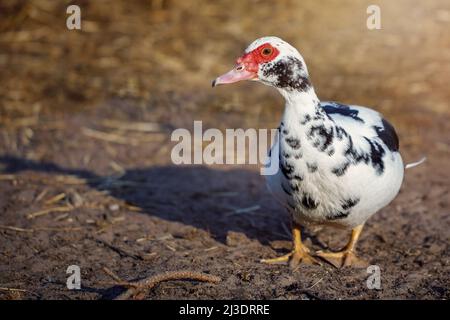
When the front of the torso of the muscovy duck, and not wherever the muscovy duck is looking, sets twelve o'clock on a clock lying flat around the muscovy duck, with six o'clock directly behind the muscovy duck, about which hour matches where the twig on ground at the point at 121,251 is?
The twig on ground is roughly at 2 o'clock from the muscovy duck.

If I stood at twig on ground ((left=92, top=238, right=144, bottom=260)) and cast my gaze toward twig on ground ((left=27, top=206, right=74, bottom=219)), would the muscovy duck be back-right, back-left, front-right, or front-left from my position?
back-right

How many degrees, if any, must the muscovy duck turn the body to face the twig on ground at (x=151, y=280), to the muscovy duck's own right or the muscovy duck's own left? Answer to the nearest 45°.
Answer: approximately 45° to the muscovy duck's own right

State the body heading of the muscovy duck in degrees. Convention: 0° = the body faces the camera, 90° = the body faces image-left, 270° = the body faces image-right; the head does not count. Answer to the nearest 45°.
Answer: approximately 45°

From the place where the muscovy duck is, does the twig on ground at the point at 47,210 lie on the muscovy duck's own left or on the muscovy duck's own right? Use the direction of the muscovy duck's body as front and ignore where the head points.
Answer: on the muscovy duck's own right
